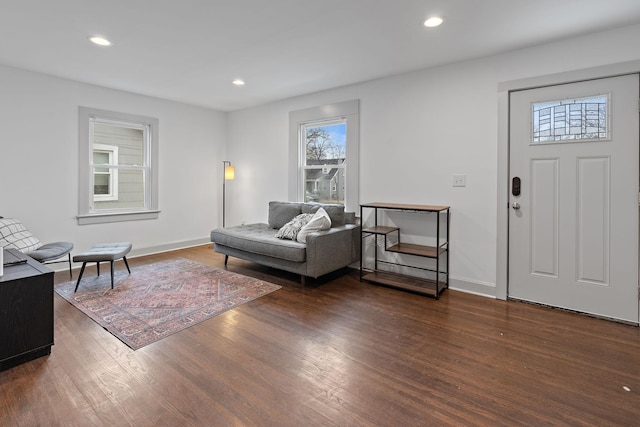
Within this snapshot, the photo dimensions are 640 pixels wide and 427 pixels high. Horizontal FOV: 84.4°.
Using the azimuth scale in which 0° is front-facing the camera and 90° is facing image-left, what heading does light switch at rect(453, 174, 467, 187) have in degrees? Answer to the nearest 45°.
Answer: approximately 0°

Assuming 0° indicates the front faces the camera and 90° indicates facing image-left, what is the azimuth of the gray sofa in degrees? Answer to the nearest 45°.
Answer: approximately 45°

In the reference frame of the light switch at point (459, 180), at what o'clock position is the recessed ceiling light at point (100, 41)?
The recessed ceiling light is roughly at 2 o'clock from the light switch.

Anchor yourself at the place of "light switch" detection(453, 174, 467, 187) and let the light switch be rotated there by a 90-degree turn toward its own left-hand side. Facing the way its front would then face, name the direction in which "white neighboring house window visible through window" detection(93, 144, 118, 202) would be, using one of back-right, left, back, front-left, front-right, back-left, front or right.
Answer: back

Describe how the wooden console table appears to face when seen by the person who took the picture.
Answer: facing the viewer and to the left of the viewer

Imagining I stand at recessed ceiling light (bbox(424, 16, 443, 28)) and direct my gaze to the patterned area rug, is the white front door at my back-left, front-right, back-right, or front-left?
back-right

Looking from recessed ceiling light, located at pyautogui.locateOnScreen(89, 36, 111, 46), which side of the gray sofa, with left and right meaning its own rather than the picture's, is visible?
front

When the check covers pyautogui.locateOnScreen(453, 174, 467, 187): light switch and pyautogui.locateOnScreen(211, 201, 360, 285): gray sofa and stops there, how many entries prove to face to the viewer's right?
0

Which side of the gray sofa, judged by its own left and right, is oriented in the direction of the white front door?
left

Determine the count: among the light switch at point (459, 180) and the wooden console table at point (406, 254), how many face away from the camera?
0

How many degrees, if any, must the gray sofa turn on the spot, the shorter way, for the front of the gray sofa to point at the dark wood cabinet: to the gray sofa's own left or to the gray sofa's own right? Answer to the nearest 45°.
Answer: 0° — it already faces it

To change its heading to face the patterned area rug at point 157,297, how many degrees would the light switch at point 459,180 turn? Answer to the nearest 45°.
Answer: approximately 45° to its right

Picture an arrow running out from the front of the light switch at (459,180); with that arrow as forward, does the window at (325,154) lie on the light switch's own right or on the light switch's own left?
on the light switch's own right
